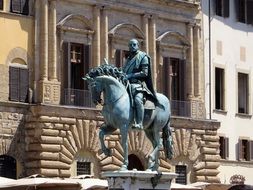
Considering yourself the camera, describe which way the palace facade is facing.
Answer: facing the viewer and to the right of the viewer

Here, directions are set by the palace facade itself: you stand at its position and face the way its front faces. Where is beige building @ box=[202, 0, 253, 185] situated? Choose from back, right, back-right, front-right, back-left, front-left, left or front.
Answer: left
